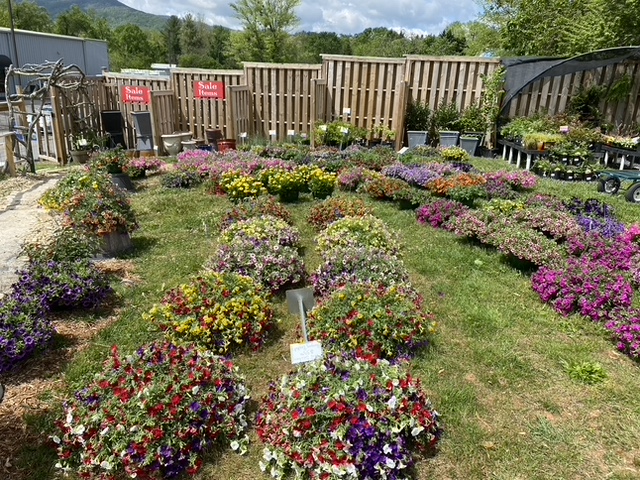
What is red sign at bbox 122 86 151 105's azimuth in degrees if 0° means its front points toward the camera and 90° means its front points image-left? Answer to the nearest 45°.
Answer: approximately 0°

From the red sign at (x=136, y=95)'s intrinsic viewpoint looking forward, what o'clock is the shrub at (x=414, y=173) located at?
The shrub is roughly at 11 o'clock from the red sign.

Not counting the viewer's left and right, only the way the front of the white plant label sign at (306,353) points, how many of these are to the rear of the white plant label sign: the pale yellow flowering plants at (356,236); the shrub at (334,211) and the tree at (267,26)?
3

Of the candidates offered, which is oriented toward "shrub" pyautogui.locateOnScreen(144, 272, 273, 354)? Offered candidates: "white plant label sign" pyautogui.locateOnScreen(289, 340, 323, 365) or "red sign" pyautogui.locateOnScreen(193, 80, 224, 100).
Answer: the red sign

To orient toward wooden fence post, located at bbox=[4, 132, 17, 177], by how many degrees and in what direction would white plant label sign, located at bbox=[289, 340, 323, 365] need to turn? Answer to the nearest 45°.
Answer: approximately 135° to its right

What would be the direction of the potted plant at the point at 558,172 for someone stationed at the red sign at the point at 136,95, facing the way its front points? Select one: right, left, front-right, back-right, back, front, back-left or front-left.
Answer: front-left

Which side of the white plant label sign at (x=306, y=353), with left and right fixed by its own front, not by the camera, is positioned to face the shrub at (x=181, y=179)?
back

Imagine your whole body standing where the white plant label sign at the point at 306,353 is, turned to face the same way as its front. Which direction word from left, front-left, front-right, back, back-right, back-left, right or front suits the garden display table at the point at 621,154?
back-left

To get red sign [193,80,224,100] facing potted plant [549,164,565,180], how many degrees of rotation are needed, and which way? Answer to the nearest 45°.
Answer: approximately 45° to its left

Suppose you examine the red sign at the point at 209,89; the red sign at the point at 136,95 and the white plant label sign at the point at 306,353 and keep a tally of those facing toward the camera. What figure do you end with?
3

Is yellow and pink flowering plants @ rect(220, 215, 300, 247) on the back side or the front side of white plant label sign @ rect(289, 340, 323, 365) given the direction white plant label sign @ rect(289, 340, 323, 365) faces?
on the back side

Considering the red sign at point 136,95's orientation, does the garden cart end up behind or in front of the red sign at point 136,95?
in front
